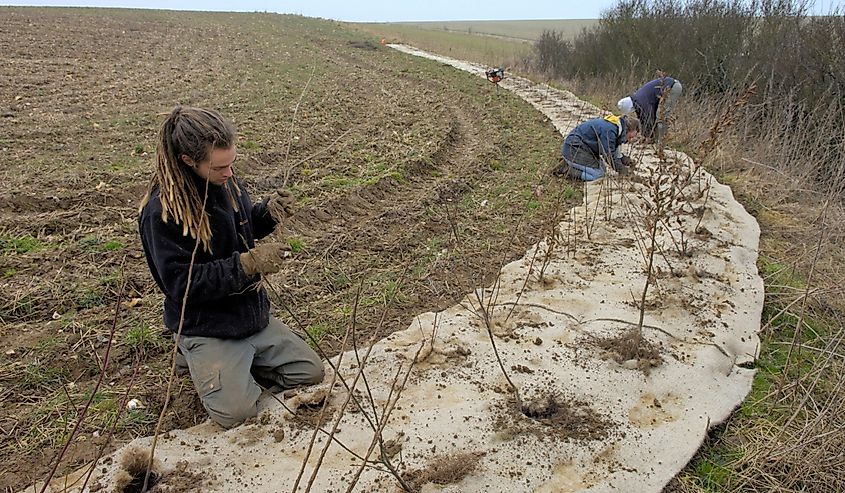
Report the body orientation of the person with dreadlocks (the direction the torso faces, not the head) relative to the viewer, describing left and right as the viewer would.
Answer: facing the viewer and to the right of the viewer

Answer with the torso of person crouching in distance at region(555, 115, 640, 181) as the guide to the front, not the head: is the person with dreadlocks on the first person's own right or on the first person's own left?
on the first person's own right

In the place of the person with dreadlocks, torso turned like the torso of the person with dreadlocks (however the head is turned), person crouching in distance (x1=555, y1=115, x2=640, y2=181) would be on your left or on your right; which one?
on your left

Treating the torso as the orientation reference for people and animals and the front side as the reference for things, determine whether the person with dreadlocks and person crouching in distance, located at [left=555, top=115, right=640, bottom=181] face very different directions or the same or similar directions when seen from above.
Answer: same or similar directions

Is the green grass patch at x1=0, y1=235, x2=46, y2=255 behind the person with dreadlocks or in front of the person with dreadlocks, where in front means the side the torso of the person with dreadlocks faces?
behind

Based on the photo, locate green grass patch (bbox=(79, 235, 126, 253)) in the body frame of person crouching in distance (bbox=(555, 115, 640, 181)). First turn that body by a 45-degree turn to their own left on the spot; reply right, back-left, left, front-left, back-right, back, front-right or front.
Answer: back

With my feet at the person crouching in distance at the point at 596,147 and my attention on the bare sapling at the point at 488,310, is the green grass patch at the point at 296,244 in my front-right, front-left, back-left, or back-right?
front-right

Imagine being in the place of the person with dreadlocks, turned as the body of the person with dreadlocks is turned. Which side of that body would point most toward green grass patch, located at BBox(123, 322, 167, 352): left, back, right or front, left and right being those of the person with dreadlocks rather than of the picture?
back

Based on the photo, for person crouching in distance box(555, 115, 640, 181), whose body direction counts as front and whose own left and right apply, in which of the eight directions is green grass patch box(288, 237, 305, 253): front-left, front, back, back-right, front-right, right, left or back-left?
back-right

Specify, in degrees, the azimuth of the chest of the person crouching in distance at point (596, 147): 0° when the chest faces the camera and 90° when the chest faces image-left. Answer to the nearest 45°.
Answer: approximately 270°

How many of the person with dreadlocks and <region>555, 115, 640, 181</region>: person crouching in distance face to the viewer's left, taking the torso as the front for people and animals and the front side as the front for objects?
0

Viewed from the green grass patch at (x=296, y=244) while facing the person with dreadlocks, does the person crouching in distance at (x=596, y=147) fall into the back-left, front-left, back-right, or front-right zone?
back-left

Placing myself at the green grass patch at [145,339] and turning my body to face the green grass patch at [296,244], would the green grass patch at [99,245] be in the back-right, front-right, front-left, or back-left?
front-left

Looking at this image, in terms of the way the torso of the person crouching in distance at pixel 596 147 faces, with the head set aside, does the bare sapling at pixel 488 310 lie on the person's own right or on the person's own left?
on the person's own right

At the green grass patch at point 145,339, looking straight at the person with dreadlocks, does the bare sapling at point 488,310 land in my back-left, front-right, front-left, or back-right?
front-left
